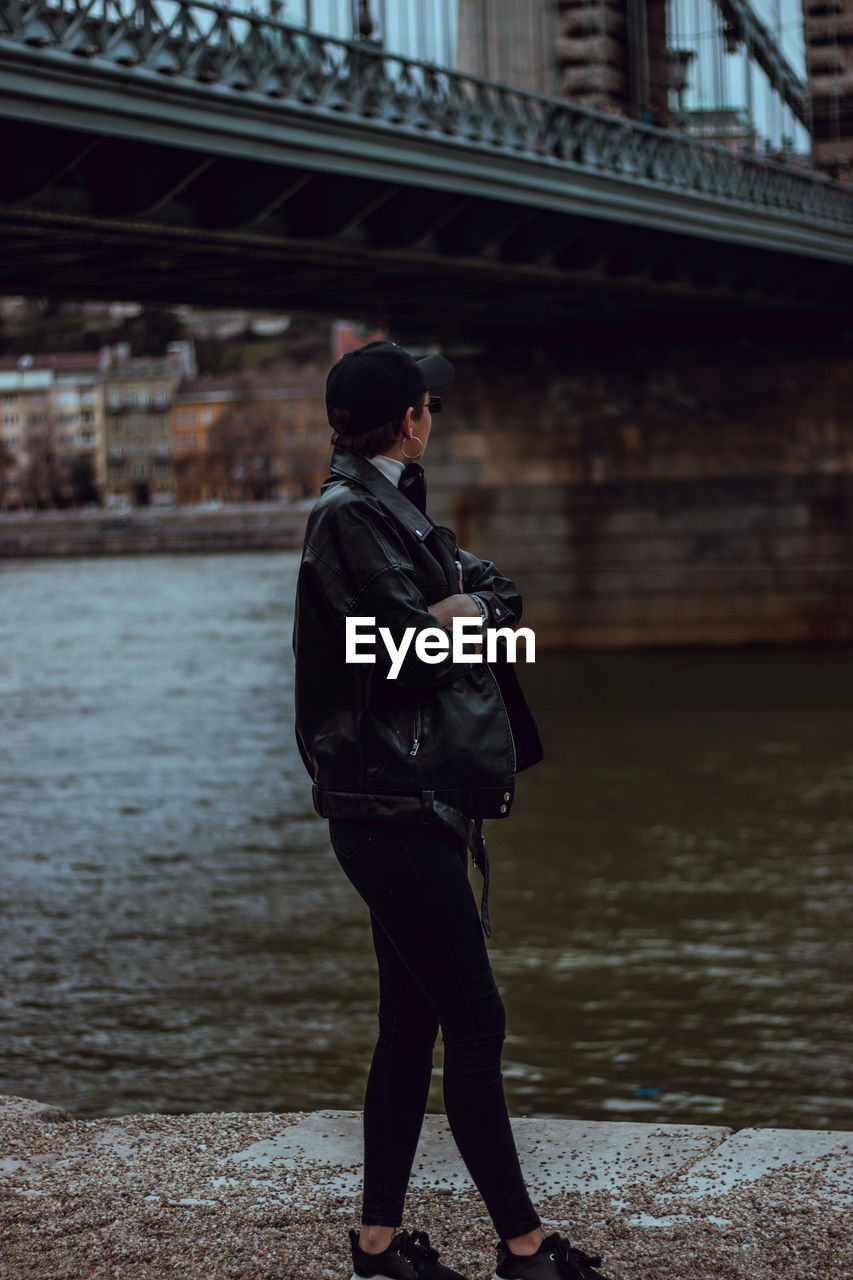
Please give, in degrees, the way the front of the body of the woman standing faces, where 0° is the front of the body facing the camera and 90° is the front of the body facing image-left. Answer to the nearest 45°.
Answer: approximately 270°

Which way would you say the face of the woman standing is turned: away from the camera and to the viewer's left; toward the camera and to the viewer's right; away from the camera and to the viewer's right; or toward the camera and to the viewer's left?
away from the camera and to the viewer's right

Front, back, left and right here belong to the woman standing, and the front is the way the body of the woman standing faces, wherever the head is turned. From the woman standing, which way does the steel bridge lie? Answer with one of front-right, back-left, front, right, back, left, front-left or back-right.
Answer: left
